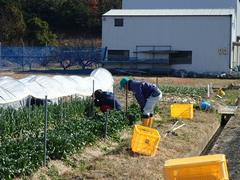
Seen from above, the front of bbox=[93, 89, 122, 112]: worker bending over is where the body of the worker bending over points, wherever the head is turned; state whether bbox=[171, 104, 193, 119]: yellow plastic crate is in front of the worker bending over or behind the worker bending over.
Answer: behind

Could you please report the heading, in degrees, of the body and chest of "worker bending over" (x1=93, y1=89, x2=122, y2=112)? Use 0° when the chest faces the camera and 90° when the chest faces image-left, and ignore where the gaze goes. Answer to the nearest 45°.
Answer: approximately 90°

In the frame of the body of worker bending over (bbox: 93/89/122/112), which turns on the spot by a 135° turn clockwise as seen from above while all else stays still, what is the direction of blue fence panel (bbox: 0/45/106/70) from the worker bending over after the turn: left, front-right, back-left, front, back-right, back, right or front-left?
front-left

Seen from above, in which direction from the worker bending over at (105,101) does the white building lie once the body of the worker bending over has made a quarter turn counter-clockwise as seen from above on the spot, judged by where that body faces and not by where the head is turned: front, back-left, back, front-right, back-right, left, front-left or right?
back

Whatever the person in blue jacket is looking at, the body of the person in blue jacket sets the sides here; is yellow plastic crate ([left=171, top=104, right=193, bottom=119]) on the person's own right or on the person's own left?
on the person's own right

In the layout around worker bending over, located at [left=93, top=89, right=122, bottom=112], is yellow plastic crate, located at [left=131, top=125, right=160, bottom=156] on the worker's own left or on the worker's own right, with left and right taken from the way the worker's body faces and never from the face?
on the worker's own left

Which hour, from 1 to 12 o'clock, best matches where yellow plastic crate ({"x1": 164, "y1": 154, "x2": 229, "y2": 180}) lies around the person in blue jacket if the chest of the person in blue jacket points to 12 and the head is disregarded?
The yellow plastic crate is roughly at 9 o'clock from the person in blue jacket.

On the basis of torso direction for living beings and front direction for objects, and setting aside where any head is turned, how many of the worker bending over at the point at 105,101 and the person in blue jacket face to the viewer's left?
2

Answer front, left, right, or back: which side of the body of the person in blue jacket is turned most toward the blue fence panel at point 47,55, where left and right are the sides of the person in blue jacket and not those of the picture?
right

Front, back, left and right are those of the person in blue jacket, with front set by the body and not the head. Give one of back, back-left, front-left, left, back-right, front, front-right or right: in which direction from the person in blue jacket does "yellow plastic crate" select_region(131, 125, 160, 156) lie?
left

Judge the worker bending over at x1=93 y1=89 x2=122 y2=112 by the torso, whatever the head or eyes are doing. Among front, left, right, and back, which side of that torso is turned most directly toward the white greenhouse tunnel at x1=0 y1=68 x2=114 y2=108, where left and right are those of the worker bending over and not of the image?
front

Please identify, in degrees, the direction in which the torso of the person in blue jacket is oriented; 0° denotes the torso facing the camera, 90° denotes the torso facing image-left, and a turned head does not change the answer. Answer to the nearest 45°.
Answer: approximately 90°

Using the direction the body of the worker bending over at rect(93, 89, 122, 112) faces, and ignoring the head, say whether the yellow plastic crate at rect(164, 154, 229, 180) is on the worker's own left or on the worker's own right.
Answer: on the worker's own left

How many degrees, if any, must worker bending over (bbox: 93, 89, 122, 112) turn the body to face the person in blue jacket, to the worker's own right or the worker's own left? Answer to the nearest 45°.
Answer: approximately 135° to the worker's own left

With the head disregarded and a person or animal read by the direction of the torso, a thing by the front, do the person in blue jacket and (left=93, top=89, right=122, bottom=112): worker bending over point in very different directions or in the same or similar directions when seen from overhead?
same or similar directions
